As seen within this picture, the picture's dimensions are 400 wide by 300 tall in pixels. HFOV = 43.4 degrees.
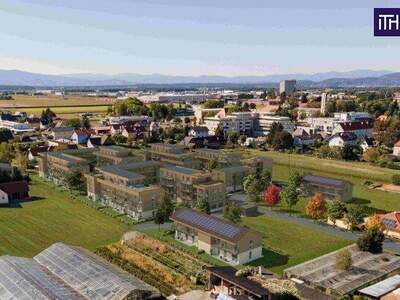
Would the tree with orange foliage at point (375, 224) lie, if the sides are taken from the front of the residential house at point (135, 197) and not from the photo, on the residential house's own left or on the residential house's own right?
on the residential house's own left

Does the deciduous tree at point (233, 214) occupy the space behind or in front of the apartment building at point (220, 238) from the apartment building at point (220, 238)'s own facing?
behind

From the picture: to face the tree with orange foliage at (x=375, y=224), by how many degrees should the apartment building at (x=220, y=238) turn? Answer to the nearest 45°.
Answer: approximately 135° to its left

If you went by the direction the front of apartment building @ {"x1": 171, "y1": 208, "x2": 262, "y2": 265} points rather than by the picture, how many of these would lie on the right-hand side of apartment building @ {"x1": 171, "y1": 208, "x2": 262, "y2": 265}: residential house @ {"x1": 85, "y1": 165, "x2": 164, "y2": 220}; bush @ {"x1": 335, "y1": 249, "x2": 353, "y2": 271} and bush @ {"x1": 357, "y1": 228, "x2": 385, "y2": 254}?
1

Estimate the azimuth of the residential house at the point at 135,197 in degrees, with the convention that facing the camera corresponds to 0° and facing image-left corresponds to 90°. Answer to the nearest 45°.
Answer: approximately 45°

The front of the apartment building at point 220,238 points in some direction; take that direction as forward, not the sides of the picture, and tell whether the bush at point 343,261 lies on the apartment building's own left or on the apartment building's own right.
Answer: on the apartment building's own left

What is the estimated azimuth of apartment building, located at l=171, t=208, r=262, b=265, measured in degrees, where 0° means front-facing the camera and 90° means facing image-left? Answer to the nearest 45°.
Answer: approximately 45°

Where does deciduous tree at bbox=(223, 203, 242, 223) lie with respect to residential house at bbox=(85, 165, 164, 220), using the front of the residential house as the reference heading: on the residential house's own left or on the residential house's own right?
on the residential house's own left

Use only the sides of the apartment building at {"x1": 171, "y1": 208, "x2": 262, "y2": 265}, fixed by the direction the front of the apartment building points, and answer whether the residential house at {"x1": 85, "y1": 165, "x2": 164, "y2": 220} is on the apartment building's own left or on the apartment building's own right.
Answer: on the apartment building's own right
